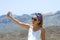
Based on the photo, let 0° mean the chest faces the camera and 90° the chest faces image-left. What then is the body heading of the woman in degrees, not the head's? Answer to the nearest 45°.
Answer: approximately 45°
